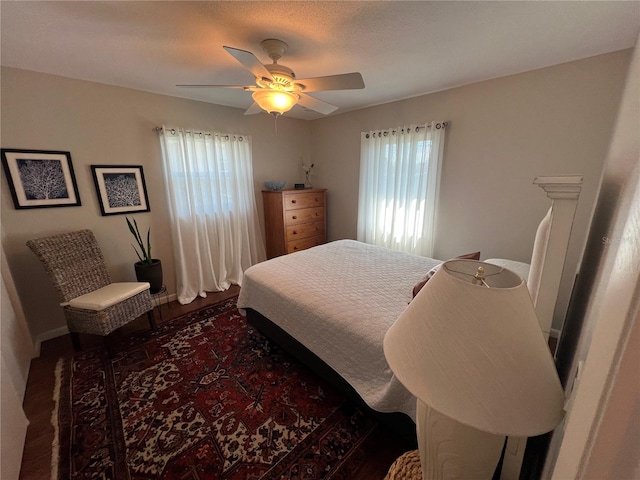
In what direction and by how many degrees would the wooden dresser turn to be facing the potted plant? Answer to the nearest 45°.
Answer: approximately 90° to its right

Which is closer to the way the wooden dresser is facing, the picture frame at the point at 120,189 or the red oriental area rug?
the red oriental area rug

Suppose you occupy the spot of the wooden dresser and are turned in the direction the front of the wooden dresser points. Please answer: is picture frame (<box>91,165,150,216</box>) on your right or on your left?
on your right

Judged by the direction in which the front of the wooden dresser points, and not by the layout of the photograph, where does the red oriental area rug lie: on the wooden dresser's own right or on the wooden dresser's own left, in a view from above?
on the wooden dresser's own right

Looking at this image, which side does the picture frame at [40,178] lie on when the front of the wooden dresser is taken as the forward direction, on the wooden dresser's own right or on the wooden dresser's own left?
on the wooden dresser's own right

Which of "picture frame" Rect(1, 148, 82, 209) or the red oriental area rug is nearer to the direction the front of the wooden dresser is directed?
the red oriental area rug

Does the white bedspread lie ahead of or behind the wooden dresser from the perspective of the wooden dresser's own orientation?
ahead

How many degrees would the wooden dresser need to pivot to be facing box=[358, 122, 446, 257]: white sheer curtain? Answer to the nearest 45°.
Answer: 0° — it already faces it

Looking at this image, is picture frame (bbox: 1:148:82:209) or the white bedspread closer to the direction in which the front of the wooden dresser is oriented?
the white bedspread

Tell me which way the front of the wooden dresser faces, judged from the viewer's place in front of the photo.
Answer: facing the viewer and to the right of the viewer

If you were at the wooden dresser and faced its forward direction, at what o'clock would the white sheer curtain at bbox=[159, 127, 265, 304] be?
The white sheer curtain is roughly at 4 o'clock from the wooden dresser.

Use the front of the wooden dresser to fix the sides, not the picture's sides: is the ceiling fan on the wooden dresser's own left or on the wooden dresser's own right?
on the wooden dresser's own right
